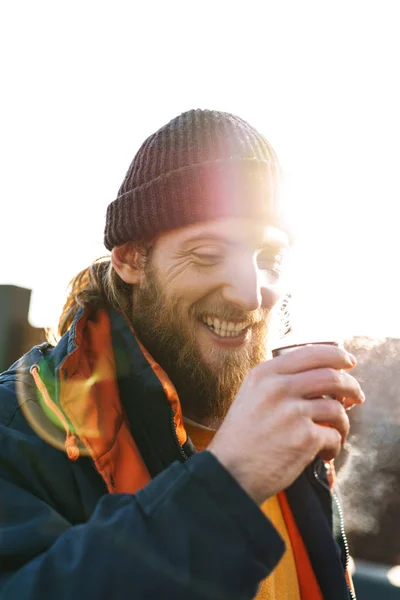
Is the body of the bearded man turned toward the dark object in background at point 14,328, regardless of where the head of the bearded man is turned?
no

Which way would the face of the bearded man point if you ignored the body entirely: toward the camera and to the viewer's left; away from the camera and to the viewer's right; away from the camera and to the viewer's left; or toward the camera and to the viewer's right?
toward the camera and to the viewer's right

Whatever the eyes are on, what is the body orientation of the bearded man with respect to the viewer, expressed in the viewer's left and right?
facing the viewer and to the right of the viewer
